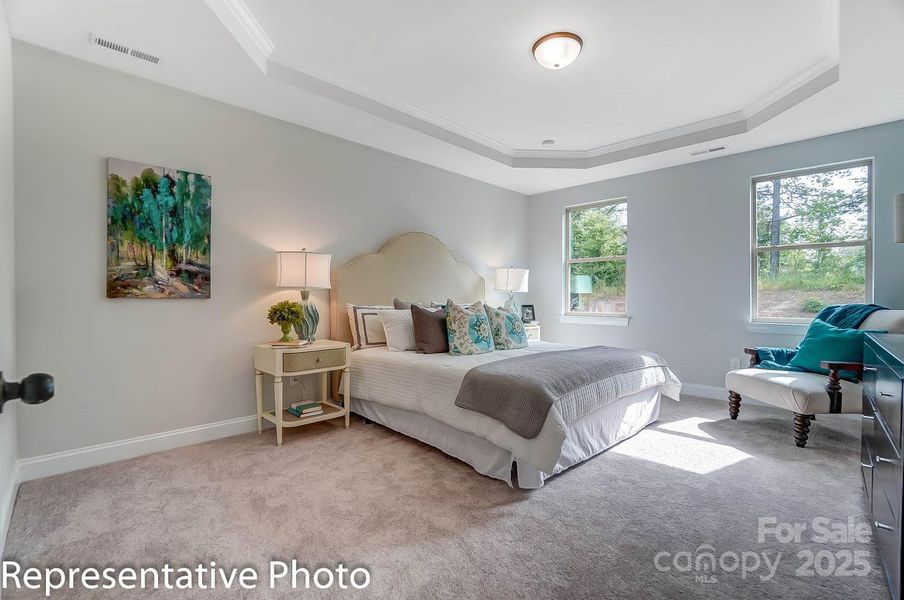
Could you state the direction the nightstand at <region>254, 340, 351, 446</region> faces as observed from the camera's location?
facing the viewer and to the right of the viewer

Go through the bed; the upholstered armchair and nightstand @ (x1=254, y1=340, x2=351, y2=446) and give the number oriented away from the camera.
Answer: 0

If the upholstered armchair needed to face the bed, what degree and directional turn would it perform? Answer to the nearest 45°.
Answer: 0° — it already faces it

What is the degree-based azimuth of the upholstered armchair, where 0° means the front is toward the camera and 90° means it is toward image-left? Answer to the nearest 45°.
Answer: approximately 45°

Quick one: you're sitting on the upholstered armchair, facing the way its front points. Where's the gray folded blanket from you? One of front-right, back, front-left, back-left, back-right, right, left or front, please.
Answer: front

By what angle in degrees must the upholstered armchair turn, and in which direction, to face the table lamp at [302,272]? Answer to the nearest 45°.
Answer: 0° — it already faces it

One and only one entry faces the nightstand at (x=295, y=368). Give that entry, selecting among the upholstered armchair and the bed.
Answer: the upholstered armchair

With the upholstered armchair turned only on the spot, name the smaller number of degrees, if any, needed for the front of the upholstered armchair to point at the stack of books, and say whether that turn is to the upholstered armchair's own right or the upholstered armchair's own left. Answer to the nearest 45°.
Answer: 0° — it already faces it

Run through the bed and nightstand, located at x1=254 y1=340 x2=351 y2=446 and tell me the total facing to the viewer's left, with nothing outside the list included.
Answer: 0

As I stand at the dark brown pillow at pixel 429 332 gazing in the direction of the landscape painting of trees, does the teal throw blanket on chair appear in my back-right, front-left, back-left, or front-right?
back-left

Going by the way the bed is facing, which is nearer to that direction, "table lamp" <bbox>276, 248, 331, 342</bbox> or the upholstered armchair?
the upholstered armchair
